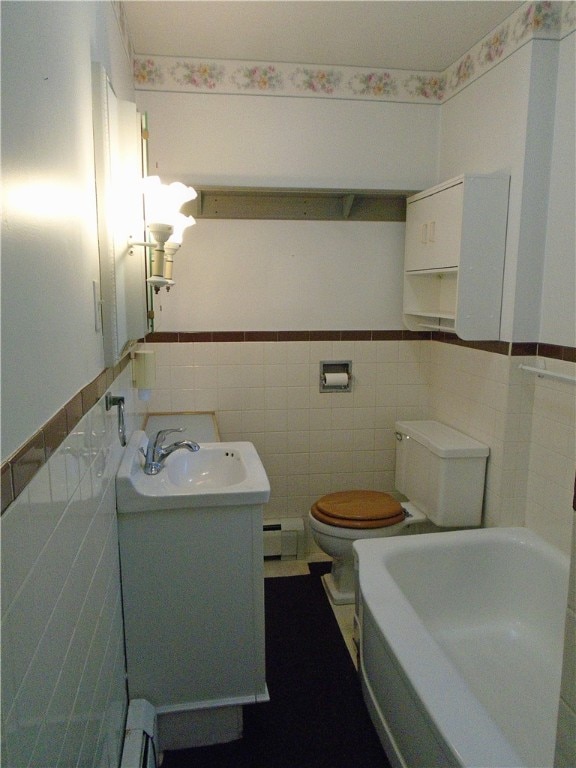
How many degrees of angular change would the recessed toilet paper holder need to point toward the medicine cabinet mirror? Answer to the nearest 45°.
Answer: approximately 45° to its right

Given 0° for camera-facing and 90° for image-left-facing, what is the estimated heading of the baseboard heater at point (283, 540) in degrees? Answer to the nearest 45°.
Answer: approximately 0°

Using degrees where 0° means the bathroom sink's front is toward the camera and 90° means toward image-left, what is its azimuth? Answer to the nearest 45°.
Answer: approximately 270°

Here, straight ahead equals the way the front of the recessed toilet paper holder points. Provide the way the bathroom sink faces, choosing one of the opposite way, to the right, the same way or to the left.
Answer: to the left
